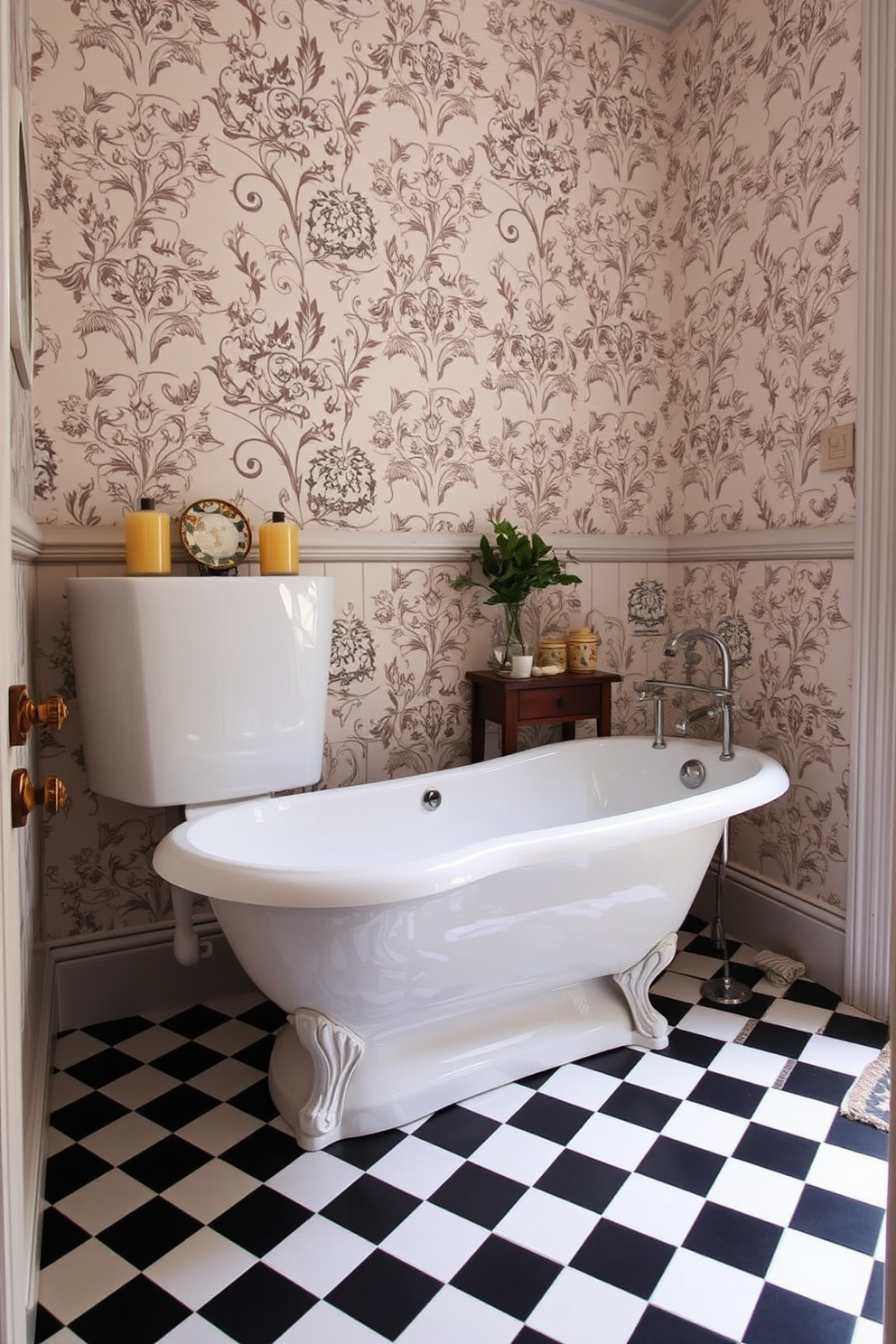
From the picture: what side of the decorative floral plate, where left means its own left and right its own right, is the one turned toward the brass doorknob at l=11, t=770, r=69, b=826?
front

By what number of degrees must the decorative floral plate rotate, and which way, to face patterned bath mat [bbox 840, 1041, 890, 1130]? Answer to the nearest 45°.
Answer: approximately 45° to its left

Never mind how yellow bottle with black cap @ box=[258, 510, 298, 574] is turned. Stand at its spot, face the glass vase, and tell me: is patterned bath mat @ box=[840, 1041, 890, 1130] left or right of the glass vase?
right

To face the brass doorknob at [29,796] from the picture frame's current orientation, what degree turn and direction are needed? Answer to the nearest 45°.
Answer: approximately 90° to its right

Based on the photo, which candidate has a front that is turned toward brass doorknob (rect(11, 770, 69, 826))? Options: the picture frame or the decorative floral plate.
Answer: the decorative floral plate

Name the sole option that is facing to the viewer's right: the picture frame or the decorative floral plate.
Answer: the picture frame

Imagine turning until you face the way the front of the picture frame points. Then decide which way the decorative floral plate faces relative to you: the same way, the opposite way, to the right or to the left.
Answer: to the right

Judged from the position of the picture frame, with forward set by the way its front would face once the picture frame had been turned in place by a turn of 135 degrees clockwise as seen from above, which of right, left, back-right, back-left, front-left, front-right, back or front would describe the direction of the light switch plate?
back-left

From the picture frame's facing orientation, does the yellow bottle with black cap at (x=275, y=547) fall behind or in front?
in front

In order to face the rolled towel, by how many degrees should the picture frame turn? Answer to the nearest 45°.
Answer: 0° — it already faces it

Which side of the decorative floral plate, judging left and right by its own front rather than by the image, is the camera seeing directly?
front

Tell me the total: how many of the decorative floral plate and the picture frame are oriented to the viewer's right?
1

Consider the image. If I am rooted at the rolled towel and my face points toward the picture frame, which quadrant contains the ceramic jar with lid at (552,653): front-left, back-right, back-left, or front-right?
front-right

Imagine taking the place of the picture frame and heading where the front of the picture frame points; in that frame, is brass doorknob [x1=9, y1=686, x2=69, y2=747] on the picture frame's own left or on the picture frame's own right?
on the picture frame's own right

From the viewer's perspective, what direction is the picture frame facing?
to the viewer's right
